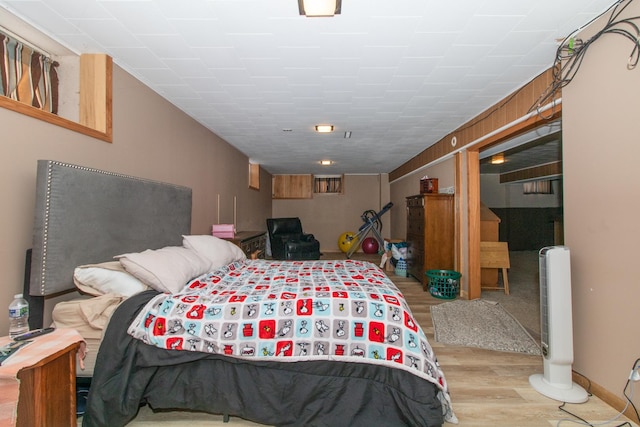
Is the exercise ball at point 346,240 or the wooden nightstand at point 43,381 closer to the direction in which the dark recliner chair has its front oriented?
the wooden nightstand

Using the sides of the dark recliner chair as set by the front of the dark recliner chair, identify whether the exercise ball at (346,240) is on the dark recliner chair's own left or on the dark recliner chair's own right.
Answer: on the dark recliner chair's own left

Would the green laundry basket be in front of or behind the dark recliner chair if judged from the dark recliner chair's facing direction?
in front

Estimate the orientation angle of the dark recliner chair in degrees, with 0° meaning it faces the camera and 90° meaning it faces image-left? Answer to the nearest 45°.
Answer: approximately 315°

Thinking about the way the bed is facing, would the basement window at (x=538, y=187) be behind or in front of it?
in front

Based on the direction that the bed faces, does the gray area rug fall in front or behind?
in front

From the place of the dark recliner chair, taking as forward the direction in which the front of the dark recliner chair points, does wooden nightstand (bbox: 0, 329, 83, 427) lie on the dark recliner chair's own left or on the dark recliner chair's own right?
on the dark recliner chair's own right

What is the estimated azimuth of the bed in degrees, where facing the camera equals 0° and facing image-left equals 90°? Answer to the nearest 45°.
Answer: approximately 270°

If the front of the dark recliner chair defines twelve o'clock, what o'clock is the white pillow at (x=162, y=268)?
The white pillow is roughly at 2 o'clock from the dark recliner chair.

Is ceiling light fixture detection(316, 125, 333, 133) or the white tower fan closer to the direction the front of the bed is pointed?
the white tower fan

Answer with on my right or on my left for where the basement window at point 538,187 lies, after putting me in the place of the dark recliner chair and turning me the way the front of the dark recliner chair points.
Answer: on my left
